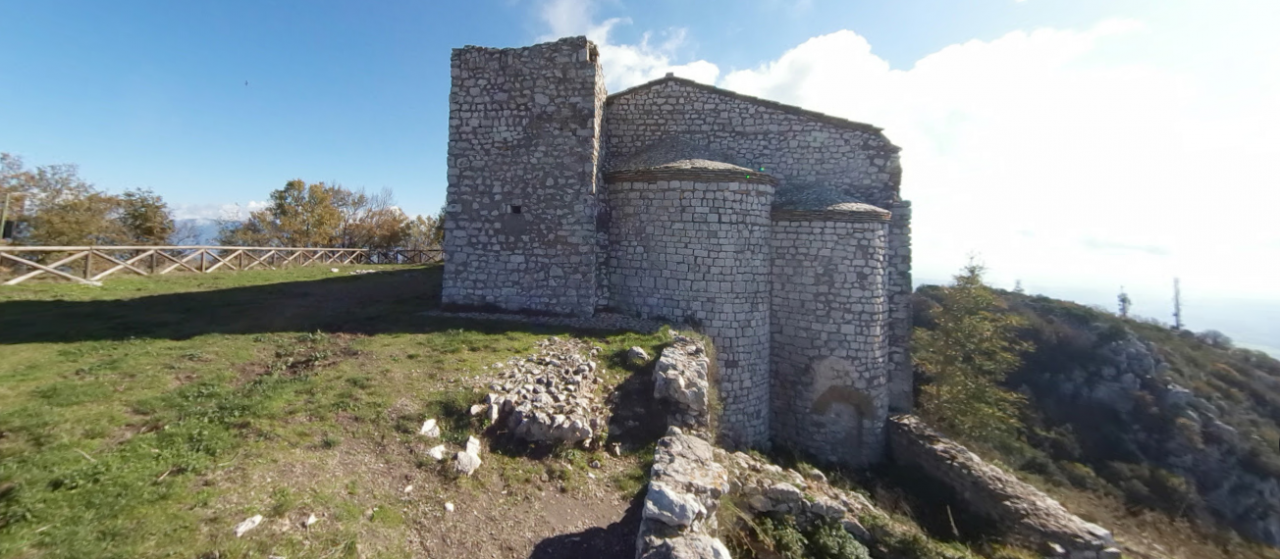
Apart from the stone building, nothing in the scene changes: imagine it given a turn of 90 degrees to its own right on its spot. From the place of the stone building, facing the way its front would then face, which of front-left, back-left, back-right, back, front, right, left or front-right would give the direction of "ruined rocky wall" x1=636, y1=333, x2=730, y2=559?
right

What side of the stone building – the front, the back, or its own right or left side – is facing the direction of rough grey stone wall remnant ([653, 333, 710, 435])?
back

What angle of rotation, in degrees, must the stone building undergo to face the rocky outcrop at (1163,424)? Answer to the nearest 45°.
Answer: approximately 45° to its right

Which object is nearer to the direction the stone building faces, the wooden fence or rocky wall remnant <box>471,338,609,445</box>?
the wooden fence

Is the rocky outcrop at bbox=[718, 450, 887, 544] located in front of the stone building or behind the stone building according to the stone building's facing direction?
behind

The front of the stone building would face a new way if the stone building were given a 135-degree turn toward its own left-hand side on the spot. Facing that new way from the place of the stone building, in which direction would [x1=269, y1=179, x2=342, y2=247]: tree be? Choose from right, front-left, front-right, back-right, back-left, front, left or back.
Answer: right

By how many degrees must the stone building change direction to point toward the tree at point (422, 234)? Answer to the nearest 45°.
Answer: approximately 45° to its left

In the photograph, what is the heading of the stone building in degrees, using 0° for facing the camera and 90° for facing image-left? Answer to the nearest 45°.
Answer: approximately 180°

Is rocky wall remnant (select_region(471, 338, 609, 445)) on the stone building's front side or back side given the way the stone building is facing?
on the back side

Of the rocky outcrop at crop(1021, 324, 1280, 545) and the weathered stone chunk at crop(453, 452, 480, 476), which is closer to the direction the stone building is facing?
the rocky outcrop

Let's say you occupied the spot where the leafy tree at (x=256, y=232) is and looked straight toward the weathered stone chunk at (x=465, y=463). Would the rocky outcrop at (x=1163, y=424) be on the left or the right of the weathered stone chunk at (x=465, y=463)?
left
